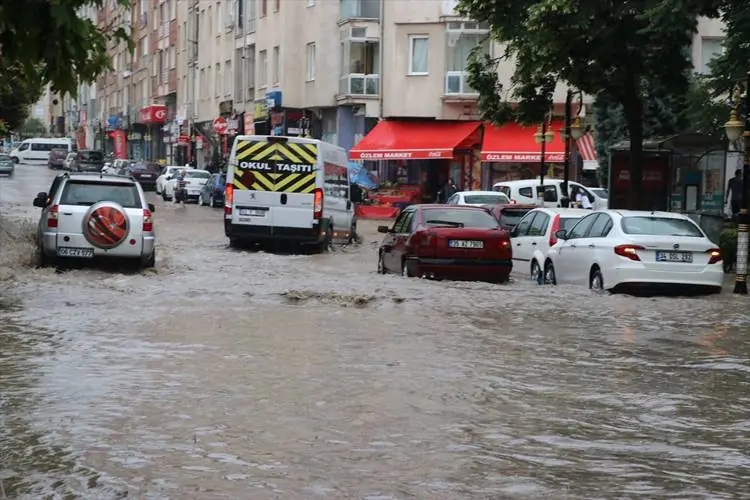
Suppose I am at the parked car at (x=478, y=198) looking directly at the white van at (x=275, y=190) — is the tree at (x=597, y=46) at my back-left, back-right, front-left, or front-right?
front-left

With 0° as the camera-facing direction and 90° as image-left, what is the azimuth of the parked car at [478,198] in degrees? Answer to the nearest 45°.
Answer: approximately 135°

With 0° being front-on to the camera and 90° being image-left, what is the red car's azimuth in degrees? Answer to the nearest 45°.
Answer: approximately 135°

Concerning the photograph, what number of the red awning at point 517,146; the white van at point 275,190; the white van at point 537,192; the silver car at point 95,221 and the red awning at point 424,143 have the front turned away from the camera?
2

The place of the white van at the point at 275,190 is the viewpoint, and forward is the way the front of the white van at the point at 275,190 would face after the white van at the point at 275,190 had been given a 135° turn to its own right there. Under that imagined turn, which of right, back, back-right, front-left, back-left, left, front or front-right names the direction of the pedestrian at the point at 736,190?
front-left

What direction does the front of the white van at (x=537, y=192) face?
to the viewer's right

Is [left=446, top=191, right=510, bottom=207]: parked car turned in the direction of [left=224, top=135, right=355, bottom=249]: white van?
no

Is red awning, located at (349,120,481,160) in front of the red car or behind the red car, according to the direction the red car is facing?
in front

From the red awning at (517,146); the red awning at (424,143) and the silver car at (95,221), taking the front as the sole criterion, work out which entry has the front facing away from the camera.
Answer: the silver car

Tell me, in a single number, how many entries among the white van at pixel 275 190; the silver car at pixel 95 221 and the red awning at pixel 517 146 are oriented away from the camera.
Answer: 2

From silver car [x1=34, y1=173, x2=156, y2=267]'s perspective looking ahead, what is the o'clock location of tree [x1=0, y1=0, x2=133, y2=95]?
The tree is roughly at 6 o'clock from the silver car.

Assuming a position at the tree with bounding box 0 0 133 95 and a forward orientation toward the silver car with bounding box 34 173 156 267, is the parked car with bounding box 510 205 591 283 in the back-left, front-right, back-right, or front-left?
front-right

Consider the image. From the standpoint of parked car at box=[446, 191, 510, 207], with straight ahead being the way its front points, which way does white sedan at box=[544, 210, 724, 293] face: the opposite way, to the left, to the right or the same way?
the same way

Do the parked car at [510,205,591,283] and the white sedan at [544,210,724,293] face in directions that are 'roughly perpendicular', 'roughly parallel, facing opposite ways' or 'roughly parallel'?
roughly parallel

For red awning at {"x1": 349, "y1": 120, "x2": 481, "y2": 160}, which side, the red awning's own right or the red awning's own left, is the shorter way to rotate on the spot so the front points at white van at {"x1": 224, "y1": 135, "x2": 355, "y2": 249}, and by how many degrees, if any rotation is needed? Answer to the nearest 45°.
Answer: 0° — it already faces it

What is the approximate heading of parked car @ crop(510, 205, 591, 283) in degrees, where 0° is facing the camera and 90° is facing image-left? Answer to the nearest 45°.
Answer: approximately 135°

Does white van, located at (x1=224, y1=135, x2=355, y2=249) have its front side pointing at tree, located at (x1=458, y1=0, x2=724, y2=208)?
no

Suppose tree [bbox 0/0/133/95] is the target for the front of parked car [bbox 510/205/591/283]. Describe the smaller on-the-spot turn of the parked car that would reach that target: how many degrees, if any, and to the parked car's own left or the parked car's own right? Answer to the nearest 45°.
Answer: approximately 135° to the parked car's own left

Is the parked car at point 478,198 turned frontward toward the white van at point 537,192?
no
